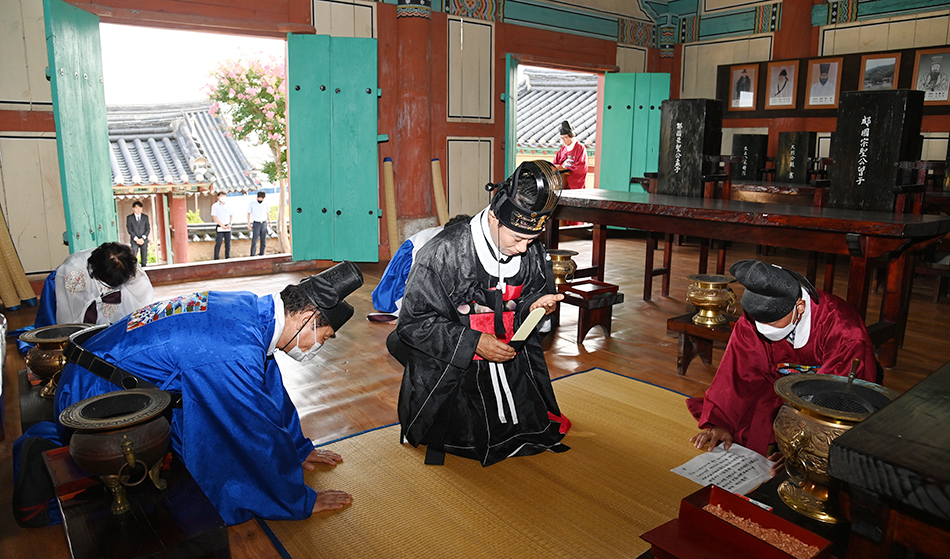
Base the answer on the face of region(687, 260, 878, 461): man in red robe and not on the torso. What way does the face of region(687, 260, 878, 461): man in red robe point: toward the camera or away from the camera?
toward the camera

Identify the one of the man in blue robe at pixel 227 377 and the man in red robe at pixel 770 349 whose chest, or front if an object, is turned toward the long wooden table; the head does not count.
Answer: the man in blue robe

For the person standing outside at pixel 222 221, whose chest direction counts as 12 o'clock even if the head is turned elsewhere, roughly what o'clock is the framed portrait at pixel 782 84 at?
The framed portrait is roughly at 10 o'clock from the person standing outside.

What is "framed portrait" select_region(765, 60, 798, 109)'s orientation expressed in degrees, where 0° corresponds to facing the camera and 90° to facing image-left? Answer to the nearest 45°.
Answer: approximately 45°

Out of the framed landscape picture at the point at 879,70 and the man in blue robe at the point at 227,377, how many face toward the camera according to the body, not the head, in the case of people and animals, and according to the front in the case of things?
1

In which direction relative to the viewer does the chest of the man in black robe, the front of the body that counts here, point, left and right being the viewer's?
facing the viewer and to the right of the viewer

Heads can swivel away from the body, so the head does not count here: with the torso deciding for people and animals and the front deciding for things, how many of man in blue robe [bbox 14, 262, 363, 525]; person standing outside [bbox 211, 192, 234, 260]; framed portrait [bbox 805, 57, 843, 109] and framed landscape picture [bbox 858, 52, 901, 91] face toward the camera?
3

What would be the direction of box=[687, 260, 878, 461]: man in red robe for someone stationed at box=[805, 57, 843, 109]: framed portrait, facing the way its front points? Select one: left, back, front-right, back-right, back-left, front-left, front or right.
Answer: front

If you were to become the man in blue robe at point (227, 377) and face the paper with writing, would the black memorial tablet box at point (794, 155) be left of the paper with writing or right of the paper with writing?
left

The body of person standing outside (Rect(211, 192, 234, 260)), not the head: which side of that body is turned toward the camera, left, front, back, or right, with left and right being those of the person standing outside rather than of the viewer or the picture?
front

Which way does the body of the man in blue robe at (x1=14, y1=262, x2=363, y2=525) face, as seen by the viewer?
to the viewer's right

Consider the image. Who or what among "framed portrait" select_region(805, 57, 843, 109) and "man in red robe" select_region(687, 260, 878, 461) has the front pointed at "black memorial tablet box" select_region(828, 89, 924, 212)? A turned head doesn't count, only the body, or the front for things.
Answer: the framed portrait

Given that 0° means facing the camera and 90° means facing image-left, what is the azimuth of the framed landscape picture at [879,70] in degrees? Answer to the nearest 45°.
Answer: approximately 0°

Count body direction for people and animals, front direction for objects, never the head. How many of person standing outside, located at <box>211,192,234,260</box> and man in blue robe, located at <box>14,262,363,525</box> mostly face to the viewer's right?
1

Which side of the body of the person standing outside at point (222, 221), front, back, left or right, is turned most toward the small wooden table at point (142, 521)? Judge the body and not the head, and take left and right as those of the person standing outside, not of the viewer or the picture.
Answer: front

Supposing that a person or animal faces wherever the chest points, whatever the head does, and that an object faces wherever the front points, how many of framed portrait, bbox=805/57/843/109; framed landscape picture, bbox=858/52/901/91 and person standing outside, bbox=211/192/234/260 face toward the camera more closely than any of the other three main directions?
3

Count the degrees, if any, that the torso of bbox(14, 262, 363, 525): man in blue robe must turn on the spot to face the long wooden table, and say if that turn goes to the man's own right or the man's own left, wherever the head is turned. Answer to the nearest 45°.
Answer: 0° — they already face it
